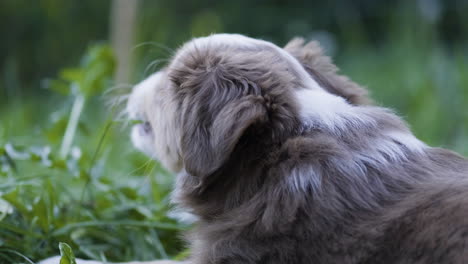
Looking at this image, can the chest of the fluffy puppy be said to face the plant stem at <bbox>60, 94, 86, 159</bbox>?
yes

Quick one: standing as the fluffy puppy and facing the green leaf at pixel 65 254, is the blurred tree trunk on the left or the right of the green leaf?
right

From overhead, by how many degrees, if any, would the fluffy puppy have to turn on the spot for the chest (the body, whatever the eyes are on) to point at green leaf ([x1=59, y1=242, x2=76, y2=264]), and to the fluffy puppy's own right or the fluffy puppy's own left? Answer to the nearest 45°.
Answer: approximately 45° to the fluffy puppy's own left

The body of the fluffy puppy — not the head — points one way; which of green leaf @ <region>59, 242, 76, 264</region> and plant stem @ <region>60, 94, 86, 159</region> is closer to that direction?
the plant stem

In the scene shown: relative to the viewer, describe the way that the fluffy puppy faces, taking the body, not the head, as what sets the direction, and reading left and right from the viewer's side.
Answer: facing away from the viewer and to the left of the viewer
